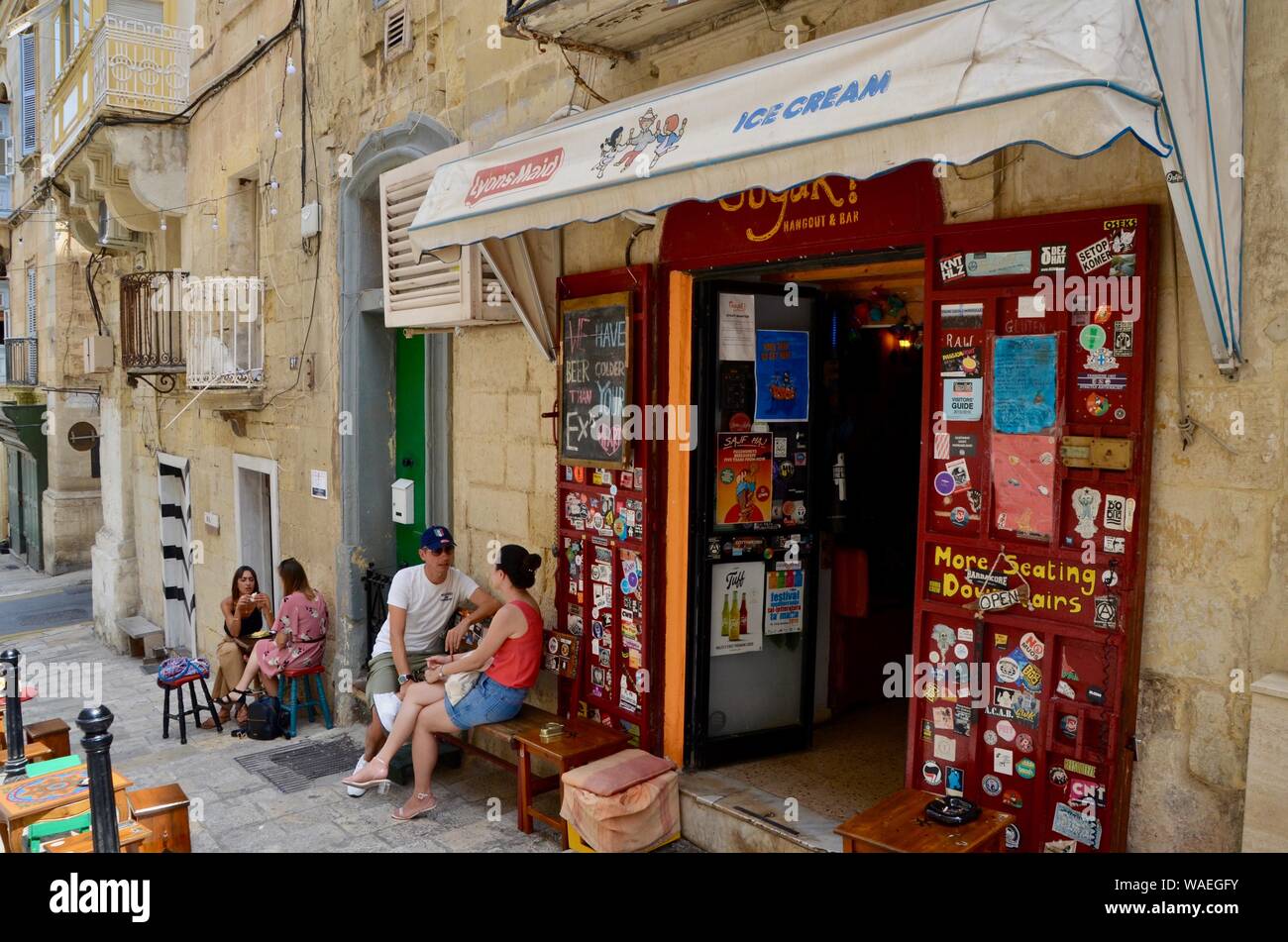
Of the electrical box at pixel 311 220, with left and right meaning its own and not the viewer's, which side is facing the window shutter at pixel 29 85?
right

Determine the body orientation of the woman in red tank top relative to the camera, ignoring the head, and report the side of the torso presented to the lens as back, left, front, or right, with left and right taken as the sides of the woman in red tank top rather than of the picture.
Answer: left

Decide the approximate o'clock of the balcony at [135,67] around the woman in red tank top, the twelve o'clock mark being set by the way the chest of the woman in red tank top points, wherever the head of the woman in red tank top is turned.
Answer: The balcony is roughly at 2 o'clock from the woman in red tank top.

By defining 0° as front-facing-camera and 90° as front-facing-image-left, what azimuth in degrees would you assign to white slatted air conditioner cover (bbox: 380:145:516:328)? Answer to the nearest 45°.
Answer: approximately 45°

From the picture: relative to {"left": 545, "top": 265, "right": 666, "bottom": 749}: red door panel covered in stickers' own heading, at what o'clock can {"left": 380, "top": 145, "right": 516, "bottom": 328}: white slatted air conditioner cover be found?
The white slatted air conditioner cover is roughly at 3 o'clock from the red door panel covered in stickers.

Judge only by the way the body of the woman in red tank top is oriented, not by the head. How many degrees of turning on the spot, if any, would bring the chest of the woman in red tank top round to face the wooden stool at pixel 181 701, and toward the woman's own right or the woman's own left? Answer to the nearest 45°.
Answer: approximately 45° to the woman's own right
